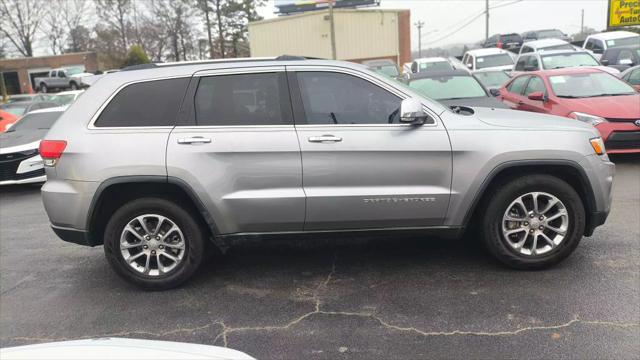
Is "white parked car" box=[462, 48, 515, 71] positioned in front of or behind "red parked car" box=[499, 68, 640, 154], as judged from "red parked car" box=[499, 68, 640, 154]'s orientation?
behind

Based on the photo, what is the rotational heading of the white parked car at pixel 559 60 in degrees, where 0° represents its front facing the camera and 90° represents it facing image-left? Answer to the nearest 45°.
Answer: approximately 315°

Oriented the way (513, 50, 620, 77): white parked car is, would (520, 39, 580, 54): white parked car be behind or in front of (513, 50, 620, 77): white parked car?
behind

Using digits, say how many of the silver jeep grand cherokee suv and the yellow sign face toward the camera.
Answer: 1

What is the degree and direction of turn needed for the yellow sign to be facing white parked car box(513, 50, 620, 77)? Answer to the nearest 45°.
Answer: approximately 45° to its right

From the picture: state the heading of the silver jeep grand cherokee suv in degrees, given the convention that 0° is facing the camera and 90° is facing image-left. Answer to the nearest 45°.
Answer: approximately 270°

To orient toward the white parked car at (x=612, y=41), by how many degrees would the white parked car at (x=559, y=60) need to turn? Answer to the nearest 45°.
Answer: approximately 135° to its left

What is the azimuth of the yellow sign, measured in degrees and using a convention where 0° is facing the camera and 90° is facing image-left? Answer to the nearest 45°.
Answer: approximately 0°

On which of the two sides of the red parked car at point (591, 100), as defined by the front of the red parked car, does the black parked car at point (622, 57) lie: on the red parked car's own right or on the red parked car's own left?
on the red parked car's own left
